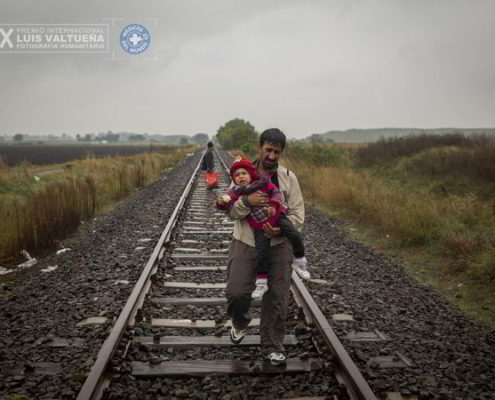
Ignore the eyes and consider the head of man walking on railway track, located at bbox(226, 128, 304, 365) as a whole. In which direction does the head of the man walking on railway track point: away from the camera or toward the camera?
toward the camera

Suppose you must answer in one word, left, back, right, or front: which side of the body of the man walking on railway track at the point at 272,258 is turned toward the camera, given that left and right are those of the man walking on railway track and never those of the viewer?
front
